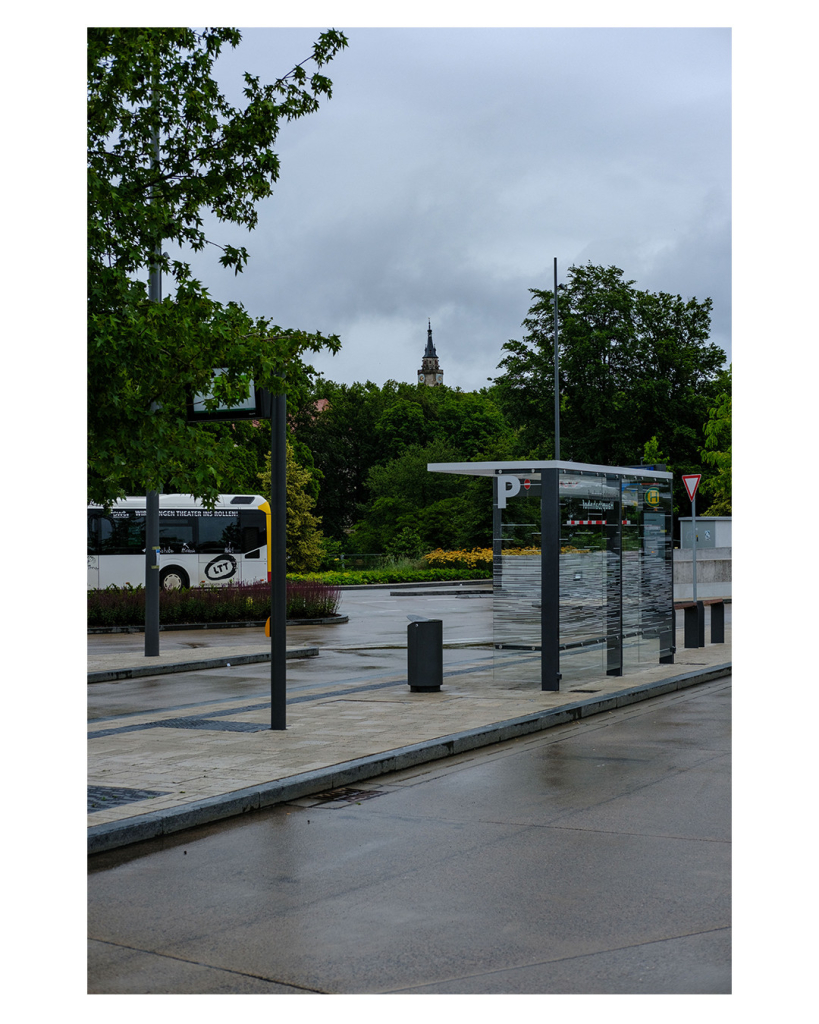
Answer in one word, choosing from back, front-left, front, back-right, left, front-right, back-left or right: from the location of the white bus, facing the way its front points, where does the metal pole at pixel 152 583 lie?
left

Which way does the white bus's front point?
to the viewer's left

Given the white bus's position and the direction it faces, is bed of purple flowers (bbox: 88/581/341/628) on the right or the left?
on its left
